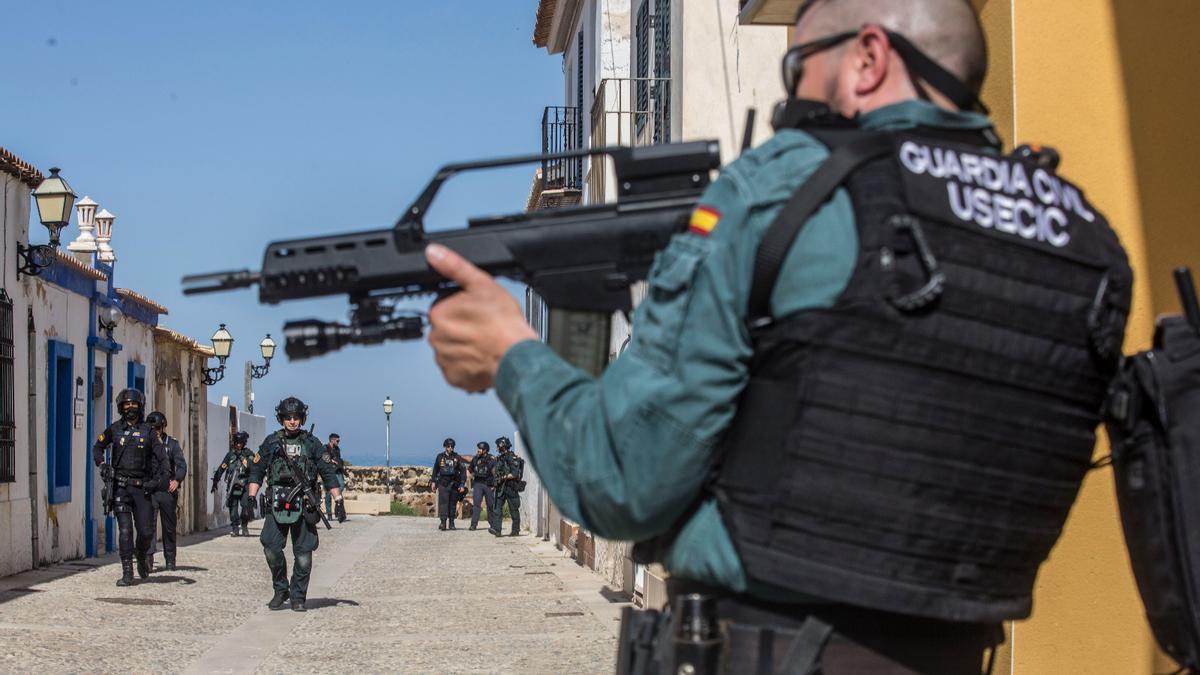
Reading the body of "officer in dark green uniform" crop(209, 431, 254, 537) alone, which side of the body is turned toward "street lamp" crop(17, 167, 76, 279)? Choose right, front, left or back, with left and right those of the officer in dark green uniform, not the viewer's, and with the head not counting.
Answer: front

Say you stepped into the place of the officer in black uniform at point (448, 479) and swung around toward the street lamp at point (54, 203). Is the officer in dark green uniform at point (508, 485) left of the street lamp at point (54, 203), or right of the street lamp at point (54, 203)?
left

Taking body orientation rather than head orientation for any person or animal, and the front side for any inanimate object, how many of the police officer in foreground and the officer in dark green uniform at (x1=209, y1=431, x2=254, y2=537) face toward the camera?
1

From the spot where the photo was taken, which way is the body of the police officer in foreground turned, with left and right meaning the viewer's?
facing away from the viewer and to the left of the viewer

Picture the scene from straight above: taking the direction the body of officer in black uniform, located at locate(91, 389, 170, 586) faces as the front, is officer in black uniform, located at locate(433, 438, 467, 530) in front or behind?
behind

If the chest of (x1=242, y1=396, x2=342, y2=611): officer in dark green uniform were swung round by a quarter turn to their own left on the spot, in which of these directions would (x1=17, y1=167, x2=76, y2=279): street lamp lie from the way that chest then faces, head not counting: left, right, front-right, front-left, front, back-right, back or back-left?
back-left

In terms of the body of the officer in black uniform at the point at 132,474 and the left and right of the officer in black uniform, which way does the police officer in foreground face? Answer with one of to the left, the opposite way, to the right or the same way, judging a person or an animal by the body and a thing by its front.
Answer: the opposite way

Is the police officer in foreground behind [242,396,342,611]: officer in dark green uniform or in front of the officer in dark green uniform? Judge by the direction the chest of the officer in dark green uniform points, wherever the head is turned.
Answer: in front

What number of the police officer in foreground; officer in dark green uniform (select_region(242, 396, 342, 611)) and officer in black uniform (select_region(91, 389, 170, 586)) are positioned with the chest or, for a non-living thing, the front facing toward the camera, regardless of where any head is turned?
2

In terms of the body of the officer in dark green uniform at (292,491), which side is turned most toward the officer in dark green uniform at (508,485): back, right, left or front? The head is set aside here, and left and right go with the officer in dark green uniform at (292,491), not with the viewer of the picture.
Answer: back

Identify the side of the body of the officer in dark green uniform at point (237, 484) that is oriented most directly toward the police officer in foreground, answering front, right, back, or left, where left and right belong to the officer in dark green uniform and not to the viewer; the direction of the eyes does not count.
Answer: front

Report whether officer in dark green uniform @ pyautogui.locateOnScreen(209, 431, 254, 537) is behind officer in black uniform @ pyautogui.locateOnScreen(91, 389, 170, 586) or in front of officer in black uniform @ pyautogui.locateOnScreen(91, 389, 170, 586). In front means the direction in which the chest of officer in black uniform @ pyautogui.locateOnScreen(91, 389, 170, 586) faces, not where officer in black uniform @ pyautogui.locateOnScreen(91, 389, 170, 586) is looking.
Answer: behind

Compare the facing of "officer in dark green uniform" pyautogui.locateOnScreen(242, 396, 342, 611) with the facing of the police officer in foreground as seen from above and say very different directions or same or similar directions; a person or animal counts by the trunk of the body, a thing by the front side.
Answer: very different directions

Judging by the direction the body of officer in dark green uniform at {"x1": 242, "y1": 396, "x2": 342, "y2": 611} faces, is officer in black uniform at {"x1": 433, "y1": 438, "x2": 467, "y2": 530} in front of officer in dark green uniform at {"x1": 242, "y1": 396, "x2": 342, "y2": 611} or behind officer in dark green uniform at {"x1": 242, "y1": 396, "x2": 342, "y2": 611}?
behind

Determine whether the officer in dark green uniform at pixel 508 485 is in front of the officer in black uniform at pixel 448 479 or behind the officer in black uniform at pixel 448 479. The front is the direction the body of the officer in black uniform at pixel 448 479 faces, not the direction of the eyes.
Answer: in front

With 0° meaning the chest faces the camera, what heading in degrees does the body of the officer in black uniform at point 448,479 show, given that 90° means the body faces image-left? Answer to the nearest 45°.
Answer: approximately 0°
